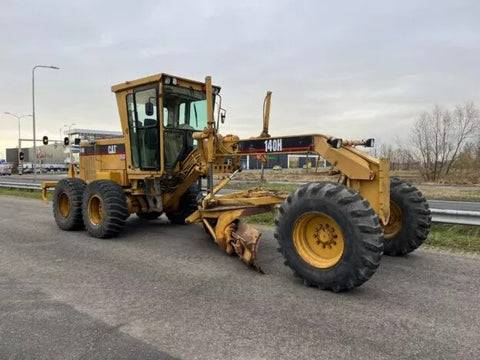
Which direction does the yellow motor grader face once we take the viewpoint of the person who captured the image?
facing the viewer and to the right of the viewer

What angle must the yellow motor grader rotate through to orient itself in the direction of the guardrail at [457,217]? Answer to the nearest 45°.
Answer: approximately 45° to its left
